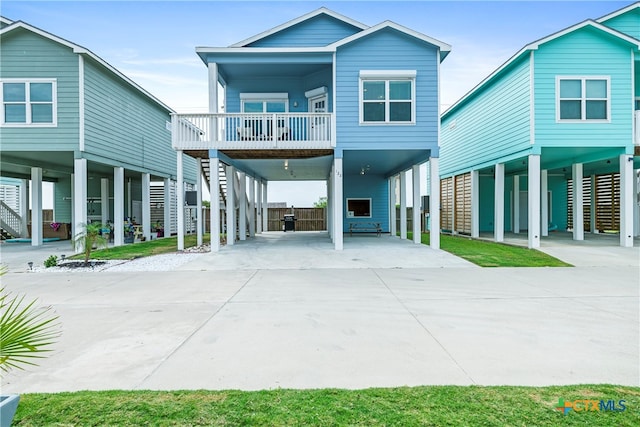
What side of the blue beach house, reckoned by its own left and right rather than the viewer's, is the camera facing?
front

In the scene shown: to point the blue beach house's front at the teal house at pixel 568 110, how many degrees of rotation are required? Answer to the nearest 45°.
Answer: approximately 90° to its left

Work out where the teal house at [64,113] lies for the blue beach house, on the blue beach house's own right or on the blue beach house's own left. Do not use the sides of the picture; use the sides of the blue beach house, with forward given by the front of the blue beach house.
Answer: on the blue beach house's own right
